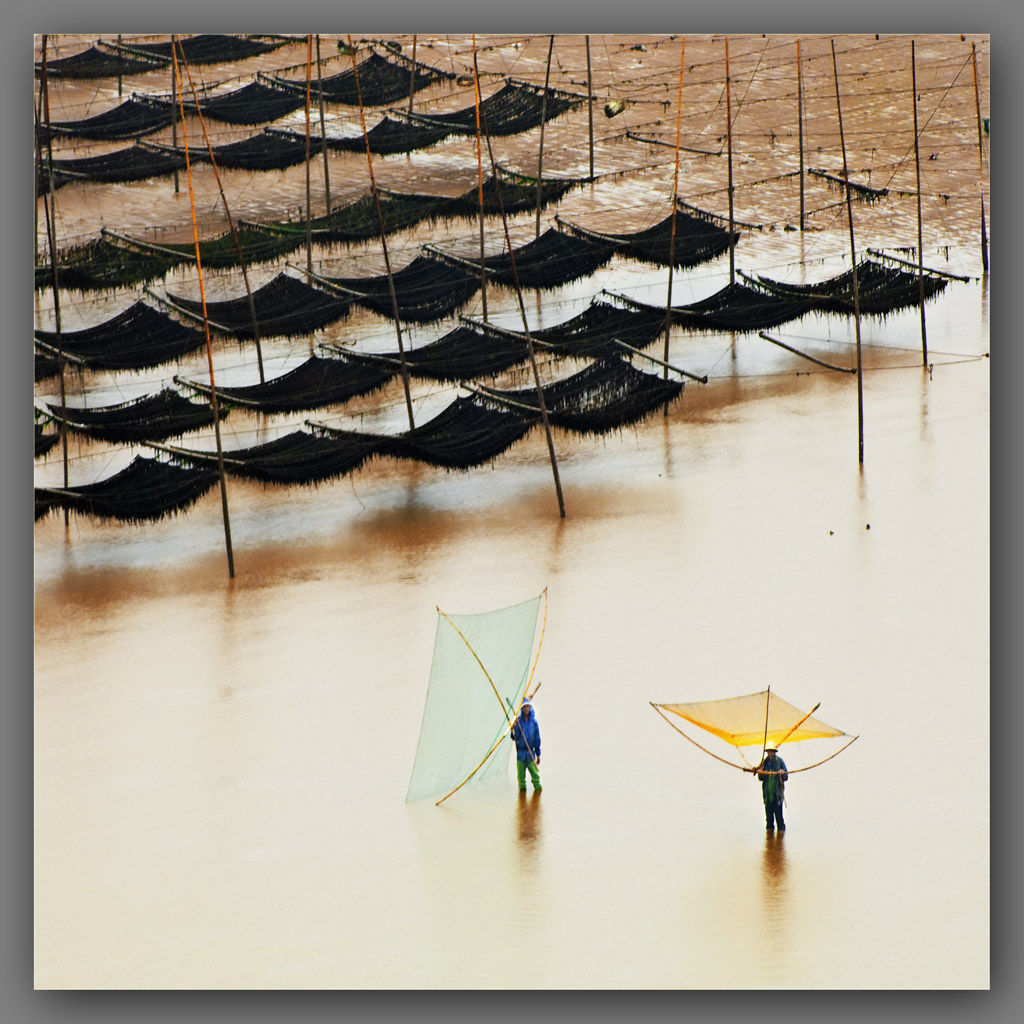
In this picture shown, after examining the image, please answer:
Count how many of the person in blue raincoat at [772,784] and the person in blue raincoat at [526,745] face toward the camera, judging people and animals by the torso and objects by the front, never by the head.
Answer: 2

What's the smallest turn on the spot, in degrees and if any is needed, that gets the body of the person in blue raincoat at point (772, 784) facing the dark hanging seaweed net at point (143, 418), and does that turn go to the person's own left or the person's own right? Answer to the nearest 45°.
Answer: approximately 135° to the person's own right

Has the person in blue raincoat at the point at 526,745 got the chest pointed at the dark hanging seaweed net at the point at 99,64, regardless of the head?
no

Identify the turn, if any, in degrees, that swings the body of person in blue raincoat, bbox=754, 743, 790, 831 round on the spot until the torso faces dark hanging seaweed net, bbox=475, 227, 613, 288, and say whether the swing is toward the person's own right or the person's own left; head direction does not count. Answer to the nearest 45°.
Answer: approximately 180°

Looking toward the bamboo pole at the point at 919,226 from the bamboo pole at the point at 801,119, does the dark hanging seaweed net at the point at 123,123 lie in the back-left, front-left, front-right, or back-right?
back-right

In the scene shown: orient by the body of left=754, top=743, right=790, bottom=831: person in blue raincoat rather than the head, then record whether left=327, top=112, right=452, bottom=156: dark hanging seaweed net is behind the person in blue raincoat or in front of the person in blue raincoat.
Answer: behind

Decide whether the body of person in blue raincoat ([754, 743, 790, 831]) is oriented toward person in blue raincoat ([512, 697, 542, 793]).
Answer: no

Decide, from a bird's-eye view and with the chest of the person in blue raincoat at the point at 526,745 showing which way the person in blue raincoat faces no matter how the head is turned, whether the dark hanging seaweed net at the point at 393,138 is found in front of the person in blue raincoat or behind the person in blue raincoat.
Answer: behind

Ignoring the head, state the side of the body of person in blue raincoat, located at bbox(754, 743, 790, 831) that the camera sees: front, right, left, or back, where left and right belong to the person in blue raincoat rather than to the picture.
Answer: front

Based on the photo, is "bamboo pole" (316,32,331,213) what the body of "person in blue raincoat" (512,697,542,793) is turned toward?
no

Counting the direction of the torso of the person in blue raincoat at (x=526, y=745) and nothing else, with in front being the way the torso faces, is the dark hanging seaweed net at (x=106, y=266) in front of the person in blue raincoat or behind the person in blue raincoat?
behind

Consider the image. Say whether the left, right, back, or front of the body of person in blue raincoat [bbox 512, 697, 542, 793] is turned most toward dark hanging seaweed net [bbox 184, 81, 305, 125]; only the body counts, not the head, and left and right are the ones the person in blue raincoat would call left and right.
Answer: back

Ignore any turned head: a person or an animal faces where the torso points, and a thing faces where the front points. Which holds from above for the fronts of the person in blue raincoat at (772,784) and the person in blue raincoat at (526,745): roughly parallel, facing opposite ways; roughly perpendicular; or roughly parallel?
roughly parallel

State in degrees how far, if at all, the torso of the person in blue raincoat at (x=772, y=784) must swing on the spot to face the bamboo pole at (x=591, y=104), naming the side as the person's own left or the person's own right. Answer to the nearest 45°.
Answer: approximately 180°

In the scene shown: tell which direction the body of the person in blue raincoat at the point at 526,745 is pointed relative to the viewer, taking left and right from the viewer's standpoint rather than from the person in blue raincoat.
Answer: facing the viewer

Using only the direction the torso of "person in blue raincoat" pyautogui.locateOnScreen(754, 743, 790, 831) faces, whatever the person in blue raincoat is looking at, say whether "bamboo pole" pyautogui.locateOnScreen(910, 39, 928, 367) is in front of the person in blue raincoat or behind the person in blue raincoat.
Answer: behind
